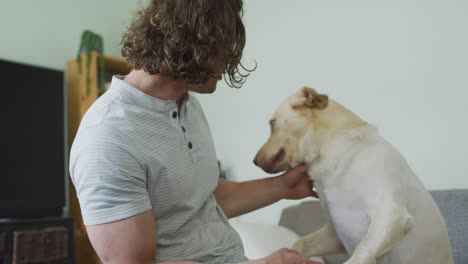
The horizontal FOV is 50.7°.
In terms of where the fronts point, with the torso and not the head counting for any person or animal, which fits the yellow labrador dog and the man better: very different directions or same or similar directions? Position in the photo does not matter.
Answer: very different directions

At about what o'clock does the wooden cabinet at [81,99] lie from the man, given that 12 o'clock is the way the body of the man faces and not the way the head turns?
The wooden cabinet is roughly at 7 o'clock from the man.

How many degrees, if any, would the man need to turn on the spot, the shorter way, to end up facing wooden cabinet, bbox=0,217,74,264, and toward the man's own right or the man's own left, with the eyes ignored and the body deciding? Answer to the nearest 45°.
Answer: approximately 180°

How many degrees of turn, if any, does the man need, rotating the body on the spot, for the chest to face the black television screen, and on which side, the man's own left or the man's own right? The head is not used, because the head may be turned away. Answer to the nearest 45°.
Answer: approximately 180°

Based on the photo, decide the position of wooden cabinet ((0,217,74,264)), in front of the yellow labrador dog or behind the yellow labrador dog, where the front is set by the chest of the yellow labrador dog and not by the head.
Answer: in front

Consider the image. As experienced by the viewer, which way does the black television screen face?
facing the viewer and to the right of the viewer

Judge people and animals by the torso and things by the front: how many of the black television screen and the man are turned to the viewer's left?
0

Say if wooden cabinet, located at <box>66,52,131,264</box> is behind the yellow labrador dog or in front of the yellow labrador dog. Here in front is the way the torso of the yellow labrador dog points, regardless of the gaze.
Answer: in front

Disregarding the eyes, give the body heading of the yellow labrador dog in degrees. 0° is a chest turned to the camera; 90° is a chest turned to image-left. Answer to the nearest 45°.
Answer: approximately 90°
